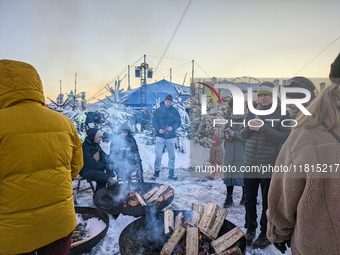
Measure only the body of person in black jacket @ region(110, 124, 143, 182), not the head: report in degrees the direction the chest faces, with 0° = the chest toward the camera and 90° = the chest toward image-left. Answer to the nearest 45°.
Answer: approximately 0°

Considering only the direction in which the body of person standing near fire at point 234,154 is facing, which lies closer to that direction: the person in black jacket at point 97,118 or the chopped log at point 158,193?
the chopped log

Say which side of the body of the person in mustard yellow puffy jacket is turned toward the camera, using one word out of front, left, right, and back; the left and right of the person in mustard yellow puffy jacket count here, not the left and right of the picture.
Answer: back

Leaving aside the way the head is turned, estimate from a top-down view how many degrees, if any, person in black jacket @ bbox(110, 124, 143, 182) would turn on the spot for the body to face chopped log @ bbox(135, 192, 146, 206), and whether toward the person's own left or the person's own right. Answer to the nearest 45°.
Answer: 0° — they already face it

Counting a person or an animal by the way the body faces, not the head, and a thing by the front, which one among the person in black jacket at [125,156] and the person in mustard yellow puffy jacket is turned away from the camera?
the person in mustard yellow puffy jacket

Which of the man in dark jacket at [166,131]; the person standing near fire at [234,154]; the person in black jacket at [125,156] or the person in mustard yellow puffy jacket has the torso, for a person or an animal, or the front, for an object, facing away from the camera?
the person in mustard yellow puffy jacket

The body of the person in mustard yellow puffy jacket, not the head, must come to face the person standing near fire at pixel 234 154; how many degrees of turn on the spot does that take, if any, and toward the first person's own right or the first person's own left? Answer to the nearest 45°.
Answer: approximately 90° to the first person's own right

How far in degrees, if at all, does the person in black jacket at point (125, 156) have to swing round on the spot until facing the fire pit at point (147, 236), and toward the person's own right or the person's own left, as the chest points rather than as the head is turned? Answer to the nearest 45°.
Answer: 0° — they already face it
